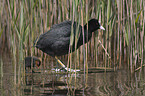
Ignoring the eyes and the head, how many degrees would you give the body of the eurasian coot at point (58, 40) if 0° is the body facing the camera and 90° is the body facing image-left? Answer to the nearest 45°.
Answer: approximately 270°
